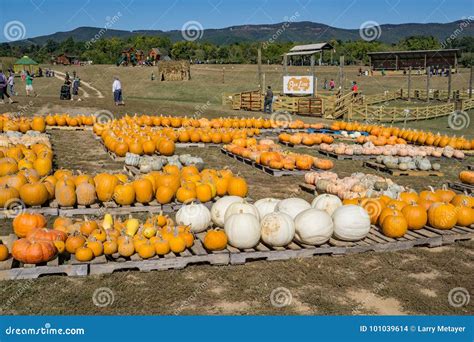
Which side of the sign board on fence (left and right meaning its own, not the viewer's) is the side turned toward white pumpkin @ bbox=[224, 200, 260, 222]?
front

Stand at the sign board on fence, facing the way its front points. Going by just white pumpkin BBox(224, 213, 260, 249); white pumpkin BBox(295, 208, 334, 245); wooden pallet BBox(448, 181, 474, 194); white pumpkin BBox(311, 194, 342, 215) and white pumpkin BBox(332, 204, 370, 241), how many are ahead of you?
5

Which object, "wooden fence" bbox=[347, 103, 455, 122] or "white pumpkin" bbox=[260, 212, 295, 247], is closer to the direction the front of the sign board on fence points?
the white pumpkin

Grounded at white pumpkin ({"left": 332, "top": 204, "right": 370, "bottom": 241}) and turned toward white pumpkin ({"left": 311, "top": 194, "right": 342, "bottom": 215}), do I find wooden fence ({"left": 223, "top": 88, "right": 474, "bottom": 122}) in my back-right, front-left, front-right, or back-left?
front-right

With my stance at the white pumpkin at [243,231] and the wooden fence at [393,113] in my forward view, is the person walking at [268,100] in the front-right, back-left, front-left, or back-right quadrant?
front-left

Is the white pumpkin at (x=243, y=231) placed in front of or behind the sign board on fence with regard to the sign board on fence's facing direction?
in front

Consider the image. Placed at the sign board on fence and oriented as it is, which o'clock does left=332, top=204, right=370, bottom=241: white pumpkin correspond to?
The white pumpkin is roughly at 12 o'clock from the sign board on fence.

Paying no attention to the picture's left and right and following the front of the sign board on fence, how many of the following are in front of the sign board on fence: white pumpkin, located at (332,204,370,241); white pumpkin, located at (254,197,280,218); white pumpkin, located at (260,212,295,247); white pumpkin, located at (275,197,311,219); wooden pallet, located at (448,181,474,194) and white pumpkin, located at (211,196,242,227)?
6

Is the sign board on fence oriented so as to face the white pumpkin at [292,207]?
yes

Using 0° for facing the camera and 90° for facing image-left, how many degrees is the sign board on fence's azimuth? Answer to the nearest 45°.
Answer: approximately 0°

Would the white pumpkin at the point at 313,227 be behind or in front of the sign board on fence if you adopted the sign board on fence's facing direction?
in front

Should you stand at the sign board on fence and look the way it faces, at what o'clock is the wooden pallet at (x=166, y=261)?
The wooden pallet is roughly at 12 o'clock from the sign board on fence.

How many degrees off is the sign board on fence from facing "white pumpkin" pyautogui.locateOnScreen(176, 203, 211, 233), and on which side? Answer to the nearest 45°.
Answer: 0° — it already faces it

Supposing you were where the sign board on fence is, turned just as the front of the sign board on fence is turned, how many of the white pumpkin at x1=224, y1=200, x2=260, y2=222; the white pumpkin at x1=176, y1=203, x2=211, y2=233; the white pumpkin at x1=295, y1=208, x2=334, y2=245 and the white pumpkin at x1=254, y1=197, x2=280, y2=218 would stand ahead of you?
4
